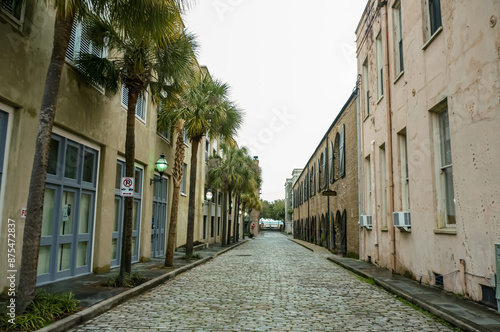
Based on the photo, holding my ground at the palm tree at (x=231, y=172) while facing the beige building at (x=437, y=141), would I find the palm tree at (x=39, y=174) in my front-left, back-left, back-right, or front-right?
front-right

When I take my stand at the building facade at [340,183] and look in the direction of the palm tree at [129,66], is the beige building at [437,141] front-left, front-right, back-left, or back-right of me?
front-left

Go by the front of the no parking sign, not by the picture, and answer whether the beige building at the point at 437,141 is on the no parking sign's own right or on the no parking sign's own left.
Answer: on the no parking sign's own left

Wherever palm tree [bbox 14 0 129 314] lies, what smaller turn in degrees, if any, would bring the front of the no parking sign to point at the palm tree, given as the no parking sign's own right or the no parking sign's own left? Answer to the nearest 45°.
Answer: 0° — it already faces it

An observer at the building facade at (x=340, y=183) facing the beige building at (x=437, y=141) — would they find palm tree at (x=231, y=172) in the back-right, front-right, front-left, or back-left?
back-right

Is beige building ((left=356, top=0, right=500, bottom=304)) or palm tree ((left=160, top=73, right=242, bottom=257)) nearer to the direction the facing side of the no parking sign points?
the beige building

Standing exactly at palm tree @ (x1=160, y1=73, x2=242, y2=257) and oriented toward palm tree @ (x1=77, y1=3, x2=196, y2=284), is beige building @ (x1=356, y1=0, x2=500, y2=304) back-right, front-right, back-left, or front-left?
front-left

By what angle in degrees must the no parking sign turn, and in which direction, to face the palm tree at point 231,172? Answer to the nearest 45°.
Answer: approximately 180°

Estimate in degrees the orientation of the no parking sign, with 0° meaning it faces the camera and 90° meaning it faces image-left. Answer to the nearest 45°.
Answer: approximately 0°

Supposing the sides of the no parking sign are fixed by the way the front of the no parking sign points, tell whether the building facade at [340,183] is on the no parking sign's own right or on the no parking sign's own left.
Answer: on the no parking sign's own left

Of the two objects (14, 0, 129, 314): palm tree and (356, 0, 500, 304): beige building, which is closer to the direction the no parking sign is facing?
the palm tree

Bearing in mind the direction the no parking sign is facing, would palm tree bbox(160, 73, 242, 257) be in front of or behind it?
behind

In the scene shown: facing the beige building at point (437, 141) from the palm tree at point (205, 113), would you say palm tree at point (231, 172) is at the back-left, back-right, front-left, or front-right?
back-left

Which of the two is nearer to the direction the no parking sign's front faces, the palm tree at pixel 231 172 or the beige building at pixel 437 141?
the beige building
